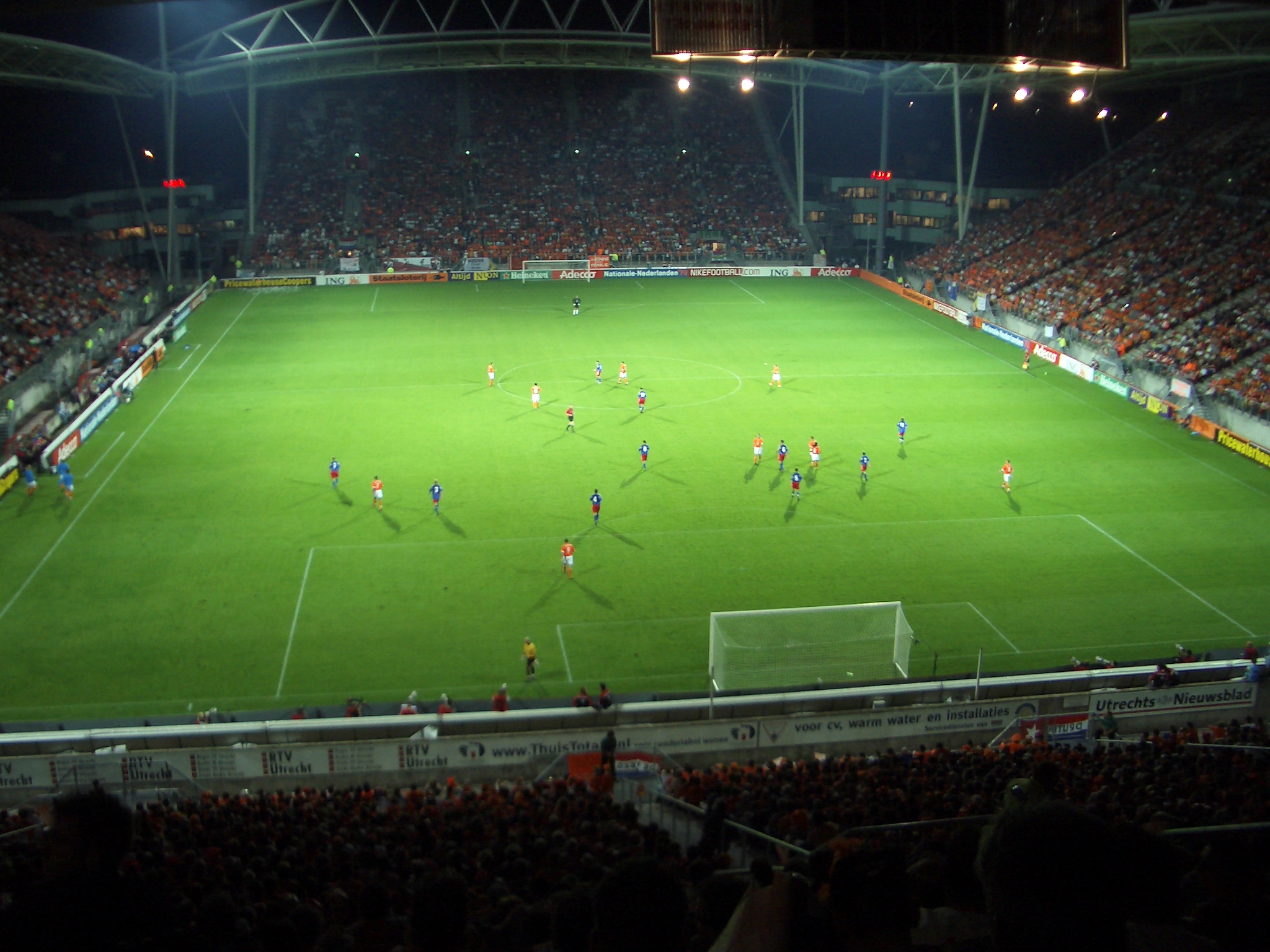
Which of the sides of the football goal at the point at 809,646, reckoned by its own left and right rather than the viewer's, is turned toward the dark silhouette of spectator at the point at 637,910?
back

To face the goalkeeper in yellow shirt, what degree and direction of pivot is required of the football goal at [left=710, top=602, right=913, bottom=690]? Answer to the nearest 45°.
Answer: approximately 90° to its left

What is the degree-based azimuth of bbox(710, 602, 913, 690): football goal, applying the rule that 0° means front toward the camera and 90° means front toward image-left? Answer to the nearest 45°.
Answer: approximately 180°

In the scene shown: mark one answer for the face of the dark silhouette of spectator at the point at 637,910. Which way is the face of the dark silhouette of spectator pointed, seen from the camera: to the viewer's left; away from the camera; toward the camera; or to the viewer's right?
away from the camera
